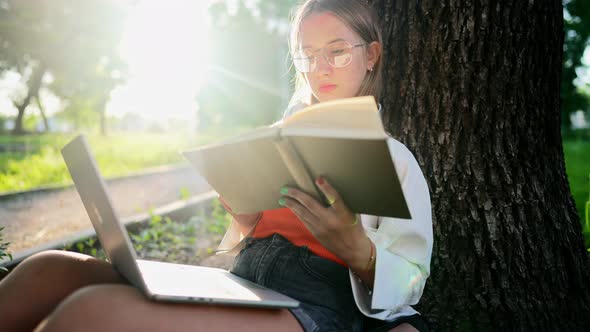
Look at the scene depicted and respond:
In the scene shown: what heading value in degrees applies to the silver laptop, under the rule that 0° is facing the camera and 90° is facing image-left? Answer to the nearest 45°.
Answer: approximately 270°

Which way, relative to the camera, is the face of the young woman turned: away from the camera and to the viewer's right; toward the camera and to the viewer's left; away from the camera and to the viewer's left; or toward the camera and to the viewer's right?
toward the camera and to the viewer's left

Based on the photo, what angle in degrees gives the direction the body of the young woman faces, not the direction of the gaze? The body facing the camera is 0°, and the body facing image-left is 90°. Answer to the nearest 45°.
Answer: approximately 45°

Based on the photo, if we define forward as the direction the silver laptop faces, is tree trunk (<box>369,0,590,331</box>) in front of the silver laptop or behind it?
in front

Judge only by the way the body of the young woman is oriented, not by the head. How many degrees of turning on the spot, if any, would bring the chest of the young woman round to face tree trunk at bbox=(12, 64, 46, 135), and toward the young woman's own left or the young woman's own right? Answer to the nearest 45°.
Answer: approximately 135° to the young woman's own right
